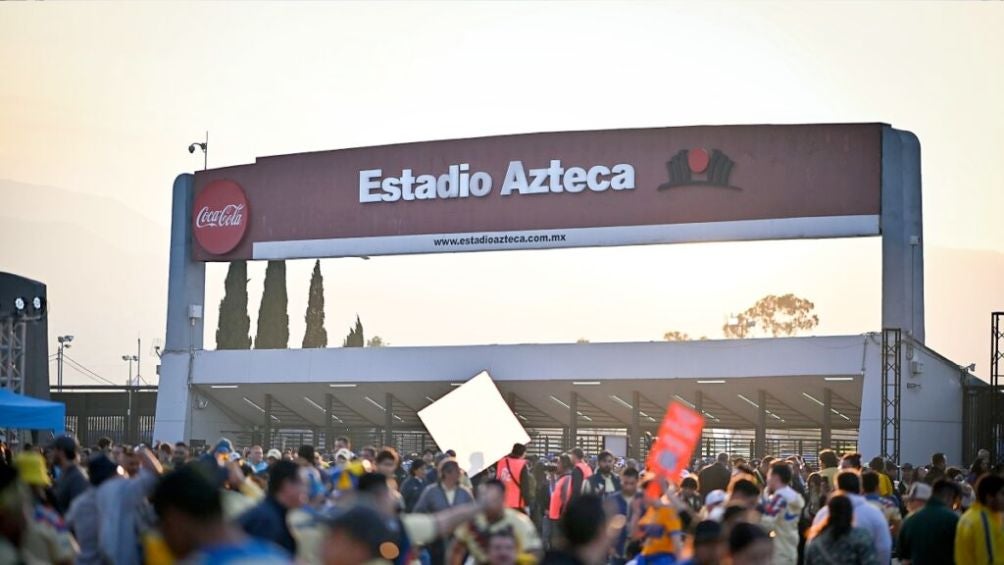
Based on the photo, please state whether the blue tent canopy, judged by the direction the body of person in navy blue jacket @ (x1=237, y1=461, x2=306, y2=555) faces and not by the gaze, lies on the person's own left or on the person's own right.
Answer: on the person's own left

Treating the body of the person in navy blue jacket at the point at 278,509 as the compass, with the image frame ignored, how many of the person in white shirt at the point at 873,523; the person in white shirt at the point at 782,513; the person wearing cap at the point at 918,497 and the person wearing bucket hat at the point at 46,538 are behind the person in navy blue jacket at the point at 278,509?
1

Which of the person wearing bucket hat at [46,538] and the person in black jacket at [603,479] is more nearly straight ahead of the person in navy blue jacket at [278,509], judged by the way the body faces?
the person in black jacket

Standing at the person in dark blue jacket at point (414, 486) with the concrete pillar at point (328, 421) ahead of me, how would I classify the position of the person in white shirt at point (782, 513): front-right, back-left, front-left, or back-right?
back-right

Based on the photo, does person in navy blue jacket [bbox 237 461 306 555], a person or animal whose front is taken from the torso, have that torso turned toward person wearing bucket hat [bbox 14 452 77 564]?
no
